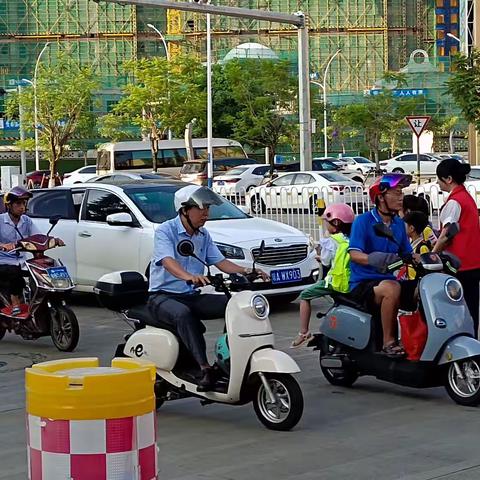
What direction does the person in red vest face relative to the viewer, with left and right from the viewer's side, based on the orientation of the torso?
facing away from the viewer and to the left of the viewer

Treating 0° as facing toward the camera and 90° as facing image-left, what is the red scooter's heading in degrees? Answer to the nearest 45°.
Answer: approximately 315°

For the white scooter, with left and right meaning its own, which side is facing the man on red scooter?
back

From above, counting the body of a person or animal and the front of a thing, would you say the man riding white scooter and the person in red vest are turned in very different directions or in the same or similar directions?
very different directions

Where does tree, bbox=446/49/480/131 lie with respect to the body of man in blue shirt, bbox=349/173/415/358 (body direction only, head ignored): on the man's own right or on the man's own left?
on the man's own left

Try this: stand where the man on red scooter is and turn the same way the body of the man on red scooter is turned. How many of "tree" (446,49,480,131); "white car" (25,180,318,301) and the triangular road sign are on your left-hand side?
3

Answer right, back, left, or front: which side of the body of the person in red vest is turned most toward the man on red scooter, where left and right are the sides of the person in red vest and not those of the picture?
front

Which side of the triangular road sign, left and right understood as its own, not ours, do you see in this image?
front

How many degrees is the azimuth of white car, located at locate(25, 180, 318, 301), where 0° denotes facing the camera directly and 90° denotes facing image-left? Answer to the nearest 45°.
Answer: approximately 315°

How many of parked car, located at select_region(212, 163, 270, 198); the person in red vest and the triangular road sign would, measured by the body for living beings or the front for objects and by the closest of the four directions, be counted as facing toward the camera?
1

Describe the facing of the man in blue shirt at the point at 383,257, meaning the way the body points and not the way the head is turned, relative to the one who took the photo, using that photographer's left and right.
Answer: facing the viewer and to the right of the viewer

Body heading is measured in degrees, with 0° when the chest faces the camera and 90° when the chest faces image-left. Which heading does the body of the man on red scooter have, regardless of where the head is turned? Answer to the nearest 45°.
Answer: approximately 315°

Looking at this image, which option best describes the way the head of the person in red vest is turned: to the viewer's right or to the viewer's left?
to the viewer's left

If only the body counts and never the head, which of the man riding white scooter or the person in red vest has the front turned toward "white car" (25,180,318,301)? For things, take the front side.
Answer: the person in red vest

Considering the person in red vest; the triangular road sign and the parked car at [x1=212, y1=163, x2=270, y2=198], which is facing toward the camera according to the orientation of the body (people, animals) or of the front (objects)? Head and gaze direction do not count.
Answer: the triangular road sign

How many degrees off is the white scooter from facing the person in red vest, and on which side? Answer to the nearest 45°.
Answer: approximately 90° to its left

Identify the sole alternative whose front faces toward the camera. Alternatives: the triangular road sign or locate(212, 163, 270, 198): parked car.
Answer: the triangular road sign
